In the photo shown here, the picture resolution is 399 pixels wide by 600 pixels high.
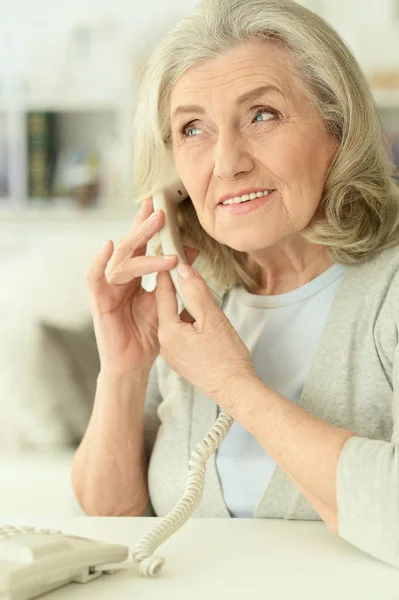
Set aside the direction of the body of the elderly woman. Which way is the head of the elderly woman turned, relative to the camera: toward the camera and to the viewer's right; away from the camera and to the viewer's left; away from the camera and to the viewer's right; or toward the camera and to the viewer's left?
toward the camera and to the viewer's left

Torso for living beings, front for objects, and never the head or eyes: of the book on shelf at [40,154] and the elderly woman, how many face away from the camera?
0

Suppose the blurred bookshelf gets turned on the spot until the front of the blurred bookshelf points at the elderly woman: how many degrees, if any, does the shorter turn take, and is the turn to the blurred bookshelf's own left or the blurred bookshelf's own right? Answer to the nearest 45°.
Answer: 0° — it already faces them

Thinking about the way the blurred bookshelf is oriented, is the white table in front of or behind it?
in front

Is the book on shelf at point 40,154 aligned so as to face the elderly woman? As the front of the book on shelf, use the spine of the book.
yes

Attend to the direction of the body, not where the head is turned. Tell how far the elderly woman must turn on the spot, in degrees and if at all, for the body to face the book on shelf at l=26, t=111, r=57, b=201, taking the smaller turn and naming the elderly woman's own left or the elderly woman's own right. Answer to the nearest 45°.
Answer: approximately 135° to the elderly woman's own right

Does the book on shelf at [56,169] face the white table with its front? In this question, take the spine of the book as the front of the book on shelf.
yes
